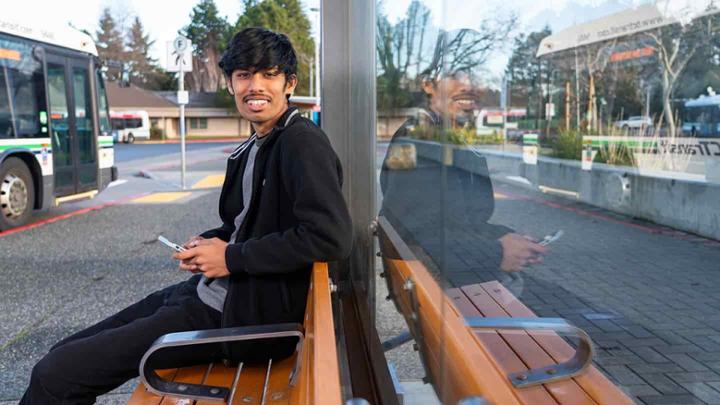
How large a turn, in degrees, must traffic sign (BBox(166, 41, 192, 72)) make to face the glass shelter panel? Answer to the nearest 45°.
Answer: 0° — it already faces it

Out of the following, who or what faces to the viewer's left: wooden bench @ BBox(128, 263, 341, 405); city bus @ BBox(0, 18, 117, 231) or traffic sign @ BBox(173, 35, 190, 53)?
the wooden bench

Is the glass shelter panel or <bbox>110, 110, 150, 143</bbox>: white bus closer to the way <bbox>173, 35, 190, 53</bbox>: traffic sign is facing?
the glass shelter panel

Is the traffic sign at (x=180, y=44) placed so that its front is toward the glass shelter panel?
yes
